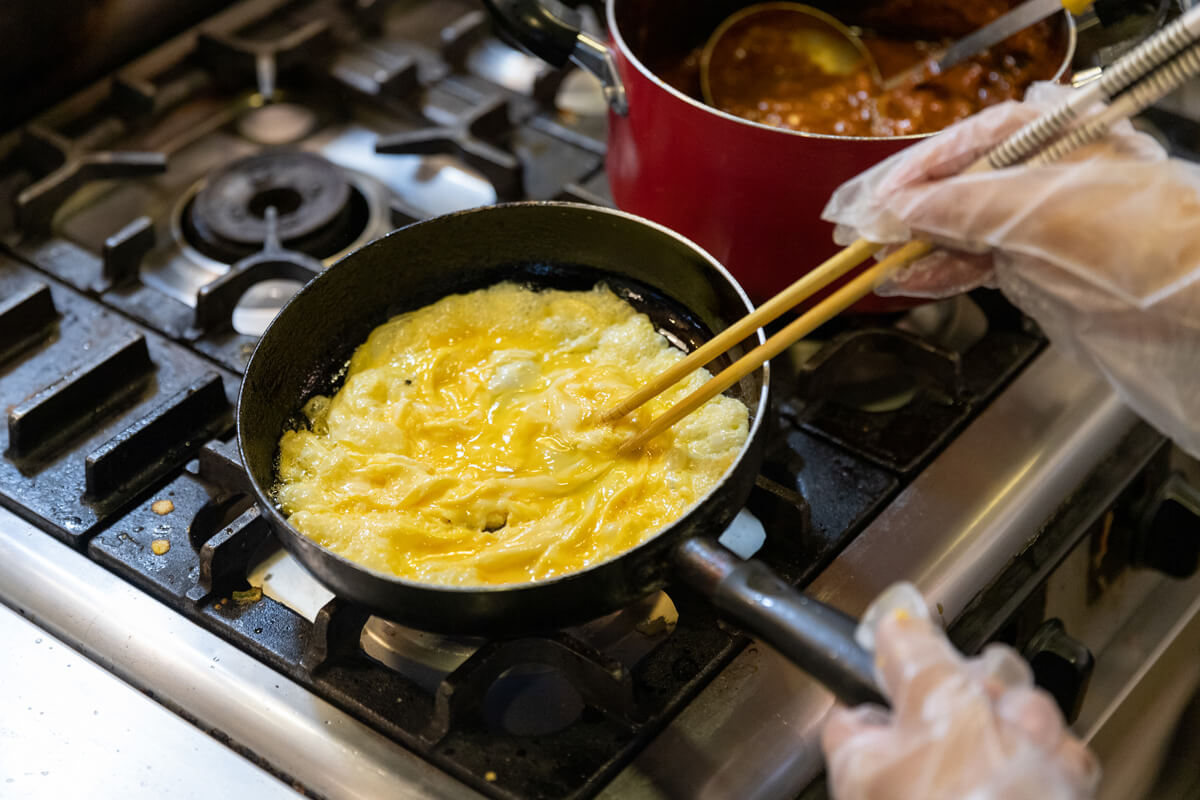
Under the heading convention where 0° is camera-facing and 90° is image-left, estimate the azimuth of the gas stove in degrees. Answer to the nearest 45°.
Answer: approximately 315°
